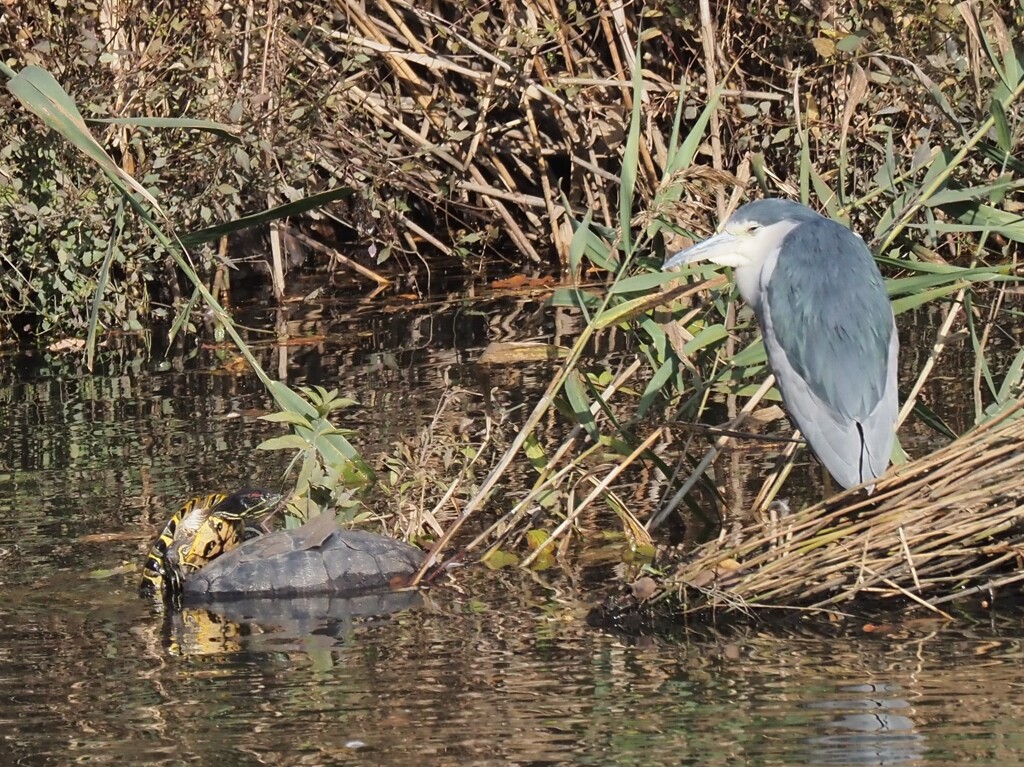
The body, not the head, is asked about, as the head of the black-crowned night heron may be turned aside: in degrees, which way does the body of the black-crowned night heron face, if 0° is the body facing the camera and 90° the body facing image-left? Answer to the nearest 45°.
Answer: approximately 135°

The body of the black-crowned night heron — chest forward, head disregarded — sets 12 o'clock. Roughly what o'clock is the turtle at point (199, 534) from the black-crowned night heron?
The turtle is roughly at 11 o'clock from the black-crowned night heron.

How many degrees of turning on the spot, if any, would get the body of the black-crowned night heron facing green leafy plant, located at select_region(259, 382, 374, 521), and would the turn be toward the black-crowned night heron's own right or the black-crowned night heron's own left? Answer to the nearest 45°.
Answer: approximately 45° to the black-crowned night heron's own left
